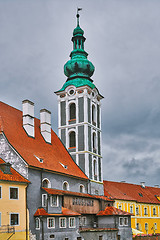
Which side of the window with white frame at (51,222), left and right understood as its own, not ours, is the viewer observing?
front

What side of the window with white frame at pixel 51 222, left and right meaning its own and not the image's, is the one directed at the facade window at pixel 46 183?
back

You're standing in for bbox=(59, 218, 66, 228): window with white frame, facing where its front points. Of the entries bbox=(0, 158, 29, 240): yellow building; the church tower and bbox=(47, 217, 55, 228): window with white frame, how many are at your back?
1

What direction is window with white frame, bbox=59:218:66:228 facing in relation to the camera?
toward the camera

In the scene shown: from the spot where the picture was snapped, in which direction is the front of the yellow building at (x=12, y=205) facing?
facing the viewer

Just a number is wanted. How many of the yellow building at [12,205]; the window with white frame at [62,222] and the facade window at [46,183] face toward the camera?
3

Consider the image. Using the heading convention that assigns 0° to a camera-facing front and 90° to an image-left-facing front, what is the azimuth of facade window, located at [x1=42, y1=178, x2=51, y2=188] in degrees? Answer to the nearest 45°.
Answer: approximately 0°
